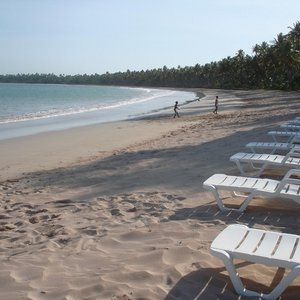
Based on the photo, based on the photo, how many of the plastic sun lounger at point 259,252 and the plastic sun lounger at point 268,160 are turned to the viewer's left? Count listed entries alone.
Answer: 2

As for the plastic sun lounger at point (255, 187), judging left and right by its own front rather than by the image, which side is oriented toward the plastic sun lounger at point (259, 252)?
left

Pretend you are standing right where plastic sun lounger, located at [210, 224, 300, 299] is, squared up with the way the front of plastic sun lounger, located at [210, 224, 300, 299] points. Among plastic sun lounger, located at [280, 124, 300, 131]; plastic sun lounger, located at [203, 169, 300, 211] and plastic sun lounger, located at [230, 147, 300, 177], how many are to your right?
3

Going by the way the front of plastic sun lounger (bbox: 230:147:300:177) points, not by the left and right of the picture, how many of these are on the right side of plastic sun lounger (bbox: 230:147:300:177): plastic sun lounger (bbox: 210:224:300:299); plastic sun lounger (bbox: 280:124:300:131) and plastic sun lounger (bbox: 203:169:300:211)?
1

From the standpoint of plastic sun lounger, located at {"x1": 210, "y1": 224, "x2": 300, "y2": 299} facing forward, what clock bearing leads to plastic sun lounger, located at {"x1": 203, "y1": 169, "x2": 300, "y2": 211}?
plastic sun lounger, located at {"x1": 203, "y1": 169, "x2": 300, "y2": 211} is roughly at 3 o'clock from plastic sun lounger, located at {"x1": 210, "y1": 224, "x2": 300, "y2": 299}.

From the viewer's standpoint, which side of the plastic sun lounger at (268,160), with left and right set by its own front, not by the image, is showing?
left

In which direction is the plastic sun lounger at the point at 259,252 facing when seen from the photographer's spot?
facing to the left of the viewer

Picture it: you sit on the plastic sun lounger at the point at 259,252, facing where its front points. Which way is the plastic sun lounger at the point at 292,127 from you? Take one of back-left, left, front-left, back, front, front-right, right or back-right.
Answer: right

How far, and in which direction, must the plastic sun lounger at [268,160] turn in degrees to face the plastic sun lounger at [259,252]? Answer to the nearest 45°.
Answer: approximately 90° to its left

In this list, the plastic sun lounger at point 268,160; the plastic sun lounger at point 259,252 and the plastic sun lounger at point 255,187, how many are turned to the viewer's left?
3

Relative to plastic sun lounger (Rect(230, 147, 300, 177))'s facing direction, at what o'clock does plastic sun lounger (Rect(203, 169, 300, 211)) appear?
plastic sun lounger (Rect(203, 169, 300, 211)) is roughly at 9 o'clock from plastic sun lounger (Rect(230, 147, 300, 177)).

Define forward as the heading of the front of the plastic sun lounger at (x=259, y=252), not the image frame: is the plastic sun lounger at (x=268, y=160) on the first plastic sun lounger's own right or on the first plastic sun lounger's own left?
on the first plastic sun lounger's own right

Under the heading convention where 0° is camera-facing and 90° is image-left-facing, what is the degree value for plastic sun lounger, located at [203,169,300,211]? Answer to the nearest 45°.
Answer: approximately 90°

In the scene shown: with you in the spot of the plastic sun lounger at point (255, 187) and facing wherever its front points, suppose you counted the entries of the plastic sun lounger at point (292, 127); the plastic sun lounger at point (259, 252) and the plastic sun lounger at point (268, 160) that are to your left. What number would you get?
1
